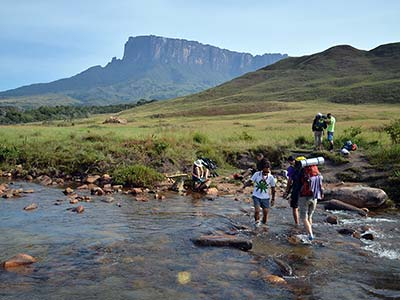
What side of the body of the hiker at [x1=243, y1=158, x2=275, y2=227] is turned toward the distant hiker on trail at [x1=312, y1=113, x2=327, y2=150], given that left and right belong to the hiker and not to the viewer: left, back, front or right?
back

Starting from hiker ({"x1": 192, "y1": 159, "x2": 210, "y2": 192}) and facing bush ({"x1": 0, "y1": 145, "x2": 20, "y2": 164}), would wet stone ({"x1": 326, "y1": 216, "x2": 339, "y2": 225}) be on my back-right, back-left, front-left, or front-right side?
back-left

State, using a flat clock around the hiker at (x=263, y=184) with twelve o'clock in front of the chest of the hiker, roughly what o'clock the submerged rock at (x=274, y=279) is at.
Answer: The submerged rock is roughly at 12 o'clock from the hiker.

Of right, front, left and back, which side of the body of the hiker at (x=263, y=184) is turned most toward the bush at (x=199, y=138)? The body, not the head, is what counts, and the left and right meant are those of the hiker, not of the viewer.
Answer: back

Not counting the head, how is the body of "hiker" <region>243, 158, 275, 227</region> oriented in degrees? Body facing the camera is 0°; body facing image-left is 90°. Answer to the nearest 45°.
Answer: approximately 0°

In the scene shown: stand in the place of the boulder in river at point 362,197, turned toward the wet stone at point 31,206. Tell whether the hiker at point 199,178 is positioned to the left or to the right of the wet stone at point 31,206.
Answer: right

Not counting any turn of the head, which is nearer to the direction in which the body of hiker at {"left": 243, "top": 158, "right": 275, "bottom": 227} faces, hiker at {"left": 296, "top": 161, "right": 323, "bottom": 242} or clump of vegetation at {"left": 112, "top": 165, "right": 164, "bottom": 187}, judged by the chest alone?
the hiker

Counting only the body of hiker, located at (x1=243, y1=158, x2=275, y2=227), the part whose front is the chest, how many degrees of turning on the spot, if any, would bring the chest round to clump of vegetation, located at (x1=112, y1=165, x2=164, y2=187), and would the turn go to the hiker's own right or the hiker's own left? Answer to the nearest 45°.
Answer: approximately 135° to the hiker's own right

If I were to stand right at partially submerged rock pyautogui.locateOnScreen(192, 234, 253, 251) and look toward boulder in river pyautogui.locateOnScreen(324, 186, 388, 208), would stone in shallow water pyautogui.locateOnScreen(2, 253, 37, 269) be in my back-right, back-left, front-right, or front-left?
back-left

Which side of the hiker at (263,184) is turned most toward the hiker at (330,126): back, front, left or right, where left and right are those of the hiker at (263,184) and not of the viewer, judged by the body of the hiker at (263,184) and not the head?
back

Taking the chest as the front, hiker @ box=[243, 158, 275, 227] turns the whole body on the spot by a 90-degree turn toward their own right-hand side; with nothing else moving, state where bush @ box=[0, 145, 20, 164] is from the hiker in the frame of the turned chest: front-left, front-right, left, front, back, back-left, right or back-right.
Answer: front-right

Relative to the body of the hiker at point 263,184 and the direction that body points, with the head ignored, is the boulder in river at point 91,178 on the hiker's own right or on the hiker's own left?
on the hiker's own right

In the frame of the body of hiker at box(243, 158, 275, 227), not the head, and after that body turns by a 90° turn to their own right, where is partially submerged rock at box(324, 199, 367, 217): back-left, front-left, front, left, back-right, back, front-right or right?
back-right

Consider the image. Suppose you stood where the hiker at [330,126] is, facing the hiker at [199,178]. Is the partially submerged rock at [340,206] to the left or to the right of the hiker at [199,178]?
left
